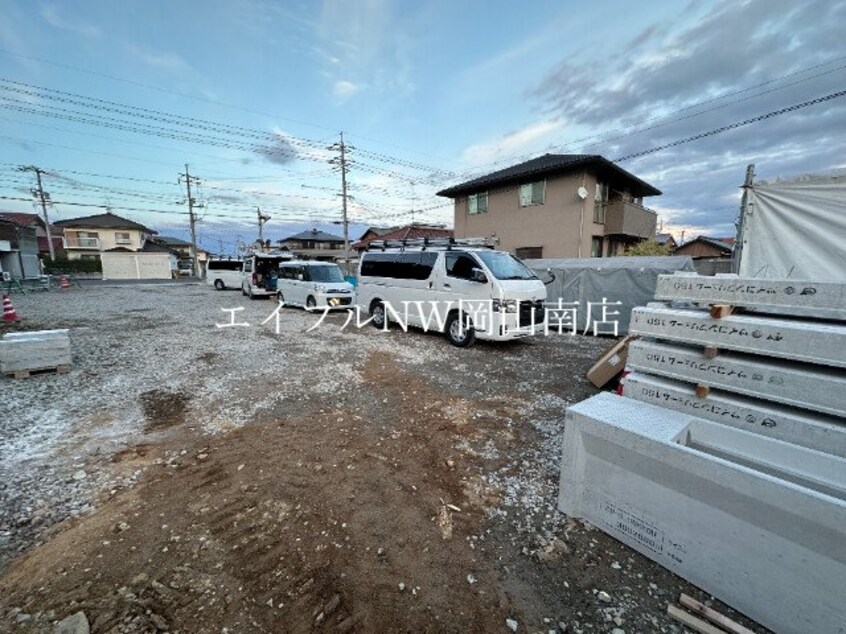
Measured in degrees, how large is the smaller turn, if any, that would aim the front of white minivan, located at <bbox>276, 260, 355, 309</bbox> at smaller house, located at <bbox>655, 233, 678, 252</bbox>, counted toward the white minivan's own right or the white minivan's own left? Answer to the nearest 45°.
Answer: approximately 45° to the white minivan's own left

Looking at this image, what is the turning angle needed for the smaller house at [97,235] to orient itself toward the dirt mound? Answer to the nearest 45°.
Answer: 0° — it already faces it

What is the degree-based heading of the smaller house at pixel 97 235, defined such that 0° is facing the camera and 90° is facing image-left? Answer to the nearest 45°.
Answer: approximately 0°

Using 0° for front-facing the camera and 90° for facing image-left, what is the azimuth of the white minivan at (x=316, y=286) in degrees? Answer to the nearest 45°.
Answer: approximately 315°

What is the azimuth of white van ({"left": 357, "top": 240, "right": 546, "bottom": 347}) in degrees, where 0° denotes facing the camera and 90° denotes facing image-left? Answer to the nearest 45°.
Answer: approximately 315°

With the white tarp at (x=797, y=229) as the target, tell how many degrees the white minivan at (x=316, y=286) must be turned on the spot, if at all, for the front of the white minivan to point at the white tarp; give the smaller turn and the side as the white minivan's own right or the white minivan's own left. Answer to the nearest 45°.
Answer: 0° — it already faces it

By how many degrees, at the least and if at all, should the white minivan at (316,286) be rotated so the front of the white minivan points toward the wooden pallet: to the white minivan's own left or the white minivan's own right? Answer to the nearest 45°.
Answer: approximately 90° to the white minivan's own right

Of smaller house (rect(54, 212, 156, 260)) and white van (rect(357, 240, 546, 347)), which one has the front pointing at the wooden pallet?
the smaller house

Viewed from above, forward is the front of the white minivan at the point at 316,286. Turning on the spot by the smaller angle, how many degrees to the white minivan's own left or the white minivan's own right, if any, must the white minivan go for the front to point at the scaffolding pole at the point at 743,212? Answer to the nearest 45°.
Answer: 0° — it already faces it
